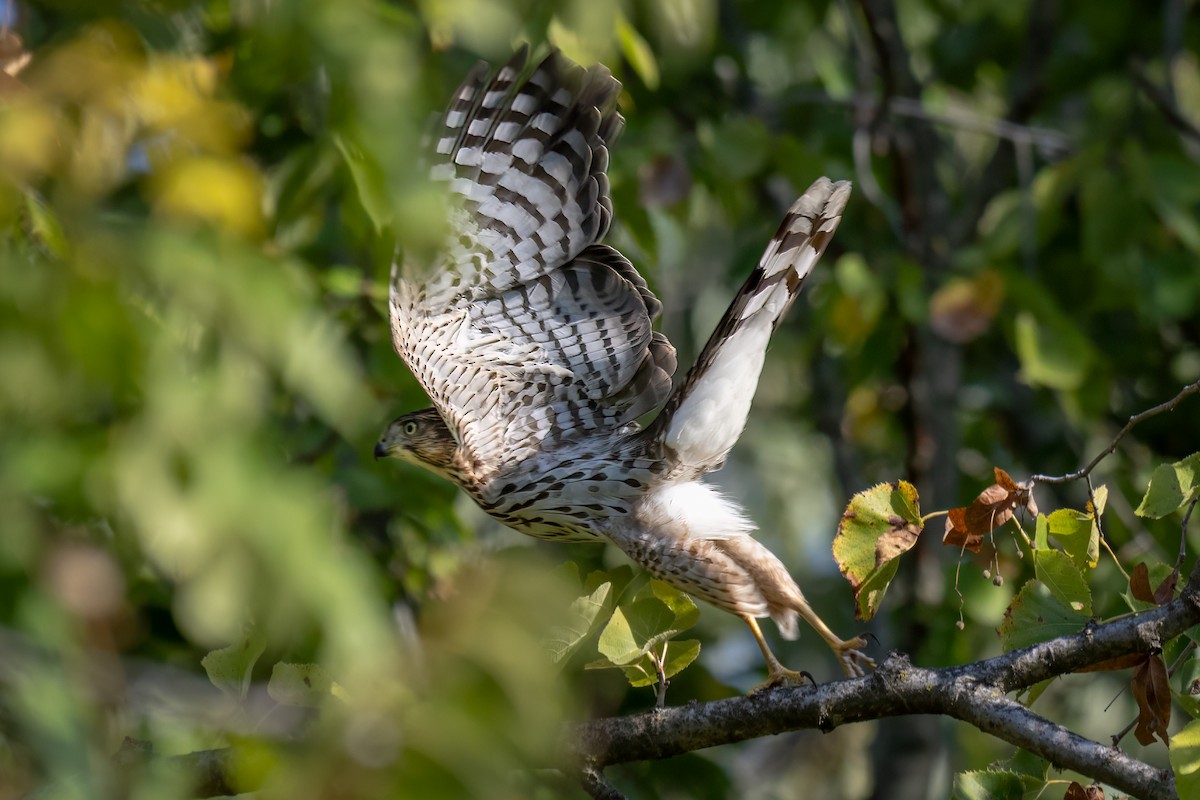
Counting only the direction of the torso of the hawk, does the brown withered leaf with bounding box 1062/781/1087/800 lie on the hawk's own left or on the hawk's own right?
on the hawk's own left

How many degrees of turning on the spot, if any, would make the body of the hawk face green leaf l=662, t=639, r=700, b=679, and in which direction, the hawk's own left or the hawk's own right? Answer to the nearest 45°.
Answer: approximately 90° to the hawk's own left

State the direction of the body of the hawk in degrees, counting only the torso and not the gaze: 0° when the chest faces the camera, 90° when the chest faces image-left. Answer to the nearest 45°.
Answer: approximately 90°

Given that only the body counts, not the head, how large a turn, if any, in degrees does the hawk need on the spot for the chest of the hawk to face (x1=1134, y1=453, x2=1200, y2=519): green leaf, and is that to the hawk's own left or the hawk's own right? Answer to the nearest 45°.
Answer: approximately 135° to the hawk's own left
